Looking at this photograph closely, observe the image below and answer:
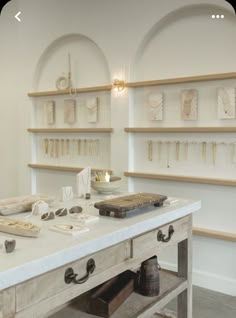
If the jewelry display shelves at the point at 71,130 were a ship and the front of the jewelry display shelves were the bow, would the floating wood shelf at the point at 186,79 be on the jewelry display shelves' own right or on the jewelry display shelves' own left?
on the jewelry display shelves' own left

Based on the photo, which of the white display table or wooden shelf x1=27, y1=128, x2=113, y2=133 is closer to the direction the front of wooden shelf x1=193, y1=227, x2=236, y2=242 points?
the white display table

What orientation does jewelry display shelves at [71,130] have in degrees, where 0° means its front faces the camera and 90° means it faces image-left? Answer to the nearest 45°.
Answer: approximately 45°

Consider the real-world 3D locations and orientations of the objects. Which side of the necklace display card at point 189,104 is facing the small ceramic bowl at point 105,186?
front

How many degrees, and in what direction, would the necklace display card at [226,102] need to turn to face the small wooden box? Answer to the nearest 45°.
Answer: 0° — it already faces it

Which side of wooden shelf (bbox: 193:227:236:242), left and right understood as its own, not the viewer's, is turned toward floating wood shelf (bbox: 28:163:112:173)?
right

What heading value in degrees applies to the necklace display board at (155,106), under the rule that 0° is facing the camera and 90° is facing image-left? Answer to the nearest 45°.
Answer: approximately 0°

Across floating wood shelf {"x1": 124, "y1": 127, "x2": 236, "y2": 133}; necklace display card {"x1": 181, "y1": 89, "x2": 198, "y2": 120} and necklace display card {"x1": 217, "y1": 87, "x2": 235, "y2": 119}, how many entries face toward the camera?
3

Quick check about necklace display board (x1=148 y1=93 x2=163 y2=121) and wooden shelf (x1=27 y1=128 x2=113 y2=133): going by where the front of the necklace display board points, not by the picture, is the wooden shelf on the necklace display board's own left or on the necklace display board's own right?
on the necklace display board's own right
